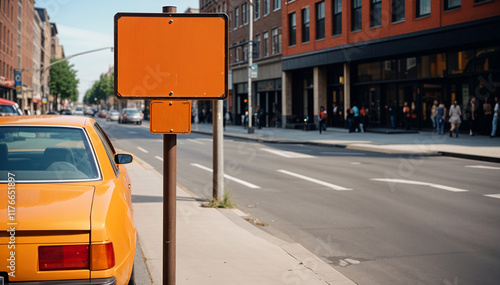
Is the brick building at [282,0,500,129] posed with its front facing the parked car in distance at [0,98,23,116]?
yes

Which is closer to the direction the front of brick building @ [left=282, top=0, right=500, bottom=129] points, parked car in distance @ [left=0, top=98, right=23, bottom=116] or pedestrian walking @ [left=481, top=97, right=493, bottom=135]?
the parked car in distance

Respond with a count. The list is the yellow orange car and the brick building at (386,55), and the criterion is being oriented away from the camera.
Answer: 1

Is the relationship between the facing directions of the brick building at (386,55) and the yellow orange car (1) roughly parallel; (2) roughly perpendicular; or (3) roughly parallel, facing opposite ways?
roughly perpendicular

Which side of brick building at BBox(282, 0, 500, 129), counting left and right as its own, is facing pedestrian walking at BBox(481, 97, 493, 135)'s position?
left

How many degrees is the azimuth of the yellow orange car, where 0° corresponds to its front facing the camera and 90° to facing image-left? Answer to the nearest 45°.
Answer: approximately 180°

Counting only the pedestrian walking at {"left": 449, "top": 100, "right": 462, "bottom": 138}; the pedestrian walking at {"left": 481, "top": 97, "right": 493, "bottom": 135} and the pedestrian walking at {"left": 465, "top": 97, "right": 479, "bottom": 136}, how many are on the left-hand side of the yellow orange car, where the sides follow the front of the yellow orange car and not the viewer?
0

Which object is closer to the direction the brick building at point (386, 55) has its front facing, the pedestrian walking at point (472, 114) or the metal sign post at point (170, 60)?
the metal sign post

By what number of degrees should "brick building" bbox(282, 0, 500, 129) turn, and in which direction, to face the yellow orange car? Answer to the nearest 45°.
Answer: approximately 45° to its left

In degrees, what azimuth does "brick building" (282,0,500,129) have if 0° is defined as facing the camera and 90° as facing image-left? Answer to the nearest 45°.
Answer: approximately 45°

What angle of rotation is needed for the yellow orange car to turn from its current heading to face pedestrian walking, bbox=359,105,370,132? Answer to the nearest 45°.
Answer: approximately 45° to its right

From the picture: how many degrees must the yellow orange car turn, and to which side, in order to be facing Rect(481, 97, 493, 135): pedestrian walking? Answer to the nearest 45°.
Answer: approximately 45° to its right

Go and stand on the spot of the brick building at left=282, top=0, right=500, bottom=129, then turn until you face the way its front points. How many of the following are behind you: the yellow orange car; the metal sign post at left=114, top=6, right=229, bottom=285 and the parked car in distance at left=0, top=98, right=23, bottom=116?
0

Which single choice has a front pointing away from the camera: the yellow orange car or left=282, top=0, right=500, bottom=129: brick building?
the yellow orange car
